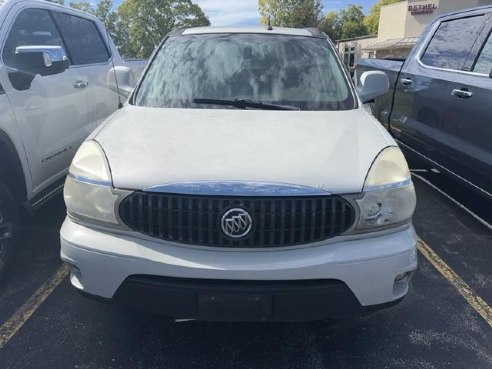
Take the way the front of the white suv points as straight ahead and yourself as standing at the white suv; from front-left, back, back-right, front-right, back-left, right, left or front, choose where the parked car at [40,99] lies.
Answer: back-right

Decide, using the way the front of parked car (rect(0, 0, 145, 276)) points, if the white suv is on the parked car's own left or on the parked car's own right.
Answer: on the parked car's own left

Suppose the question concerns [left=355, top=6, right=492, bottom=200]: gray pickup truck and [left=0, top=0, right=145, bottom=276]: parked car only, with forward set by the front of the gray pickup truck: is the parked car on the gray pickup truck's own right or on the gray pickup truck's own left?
on the gray pickup truck's own right

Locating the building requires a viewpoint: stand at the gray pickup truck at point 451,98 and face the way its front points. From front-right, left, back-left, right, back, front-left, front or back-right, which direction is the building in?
back-left

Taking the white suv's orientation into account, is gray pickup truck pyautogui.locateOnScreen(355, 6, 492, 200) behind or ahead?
behind

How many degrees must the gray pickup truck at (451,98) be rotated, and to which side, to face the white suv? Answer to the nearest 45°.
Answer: approximately 45° to its right

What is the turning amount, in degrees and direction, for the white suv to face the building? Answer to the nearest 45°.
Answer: approximately 180°

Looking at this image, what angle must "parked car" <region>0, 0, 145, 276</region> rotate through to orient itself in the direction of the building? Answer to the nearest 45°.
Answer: approximately 180°
